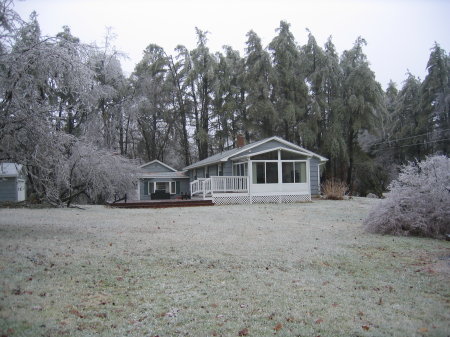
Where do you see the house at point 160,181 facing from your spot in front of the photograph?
facing the viewer

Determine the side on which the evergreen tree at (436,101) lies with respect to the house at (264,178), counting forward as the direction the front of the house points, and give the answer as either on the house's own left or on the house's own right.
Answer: on the house's own left

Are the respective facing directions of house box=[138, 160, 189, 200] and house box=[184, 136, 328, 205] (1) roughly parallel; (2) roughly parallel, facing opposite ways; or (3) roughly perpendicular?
roughly parallel

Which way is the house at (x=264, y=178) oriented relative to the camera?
toward the camera

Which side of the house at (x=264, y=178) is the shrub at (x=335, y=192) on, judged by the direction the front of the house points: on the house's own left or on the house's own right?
on the house's own left

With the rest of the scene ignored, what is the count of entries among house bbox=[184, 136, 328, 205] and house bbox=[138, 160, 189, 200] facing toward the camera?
2

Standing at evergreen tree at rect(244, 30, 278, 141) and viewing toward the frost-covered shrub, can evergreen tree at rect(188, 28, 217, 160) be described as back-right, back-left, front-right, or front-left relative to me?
back-right

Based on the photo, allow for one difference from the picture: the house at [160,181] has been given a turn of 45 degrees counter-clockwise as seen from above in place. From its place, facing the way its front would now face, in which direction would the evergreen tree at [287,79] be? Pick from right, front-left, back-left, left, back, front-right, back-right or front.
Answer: front-left

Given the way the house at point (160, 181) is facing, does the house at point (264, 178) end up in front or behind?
in front

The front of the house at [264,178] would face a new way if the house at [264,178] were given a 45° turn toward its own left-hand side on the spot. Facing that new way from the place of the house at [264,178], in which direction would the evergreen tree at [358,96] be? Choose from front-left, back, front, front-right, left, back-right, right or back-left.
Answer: left

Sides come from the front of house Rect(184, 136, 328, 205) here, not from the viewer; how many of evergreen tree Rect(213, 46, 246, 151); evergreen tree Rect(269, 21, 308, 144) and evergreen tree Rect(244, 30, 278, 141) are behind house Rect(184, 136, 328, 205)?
3

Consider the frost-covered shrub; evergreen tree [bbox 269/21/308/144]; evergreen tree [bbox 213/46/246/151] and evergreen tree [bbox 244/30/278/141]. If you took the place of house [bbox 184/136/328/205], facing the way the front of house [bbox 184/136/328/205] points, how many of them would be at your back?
3

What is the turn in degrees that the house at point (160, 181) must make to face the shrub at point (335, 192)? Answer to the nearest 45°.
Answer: approximately 45° to its left

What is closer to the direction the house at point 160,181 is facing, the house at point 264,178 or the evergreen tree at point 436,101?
the house
